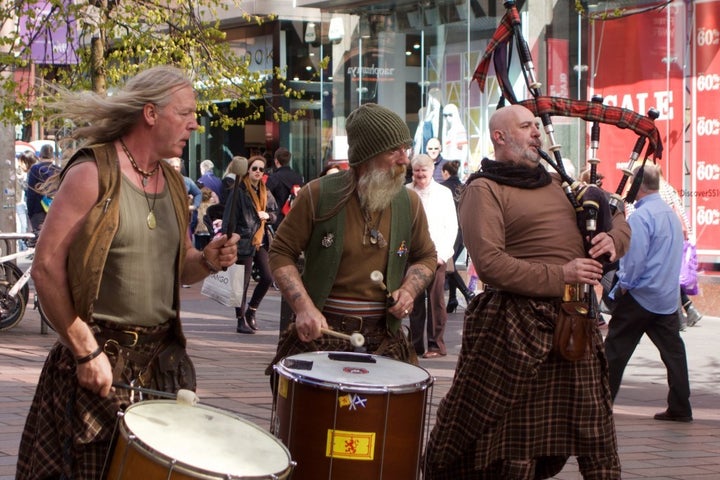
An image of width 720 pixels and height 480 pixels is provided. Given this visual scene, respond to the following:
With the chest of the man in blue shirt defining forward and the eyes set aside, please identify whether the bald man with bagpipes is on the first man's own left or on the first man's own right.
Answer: on the first man's own left

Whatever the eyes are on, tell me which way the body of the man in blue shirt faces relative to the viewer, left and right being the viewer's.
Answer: facing away from the viewer and to the left of the viewer

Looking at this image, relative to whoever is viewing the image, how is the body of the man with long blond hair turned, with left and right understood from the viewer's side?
facing the viewer and to the right of the viewer

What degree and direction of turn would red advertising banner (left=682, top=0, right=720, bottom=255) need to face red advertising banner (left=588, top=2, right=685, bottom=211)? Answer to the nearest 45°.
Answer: approximately 135° to its right

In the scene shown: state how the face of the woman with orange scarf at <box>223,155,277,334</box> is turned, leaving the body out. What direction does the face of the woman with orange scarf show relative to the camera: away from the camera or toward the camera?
toward the camera

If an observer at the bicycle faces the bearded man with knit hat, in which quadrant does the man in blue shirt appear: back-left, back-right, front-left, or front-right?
front-left

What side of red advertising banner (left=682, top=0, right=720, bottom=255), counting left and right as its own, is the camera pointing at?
front

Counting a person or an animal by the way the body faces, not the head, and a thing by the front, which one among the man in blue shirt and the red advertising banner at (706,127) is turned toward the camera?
the red advertising banner

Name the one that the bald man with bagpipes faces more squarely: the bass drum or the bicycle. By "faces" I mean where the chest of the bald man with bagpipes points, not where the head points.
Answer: the bass drum

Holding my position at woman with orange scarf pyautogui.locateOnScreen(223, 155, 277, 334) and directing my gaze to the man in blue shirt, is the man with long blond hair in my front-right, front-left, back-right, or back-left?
front-right

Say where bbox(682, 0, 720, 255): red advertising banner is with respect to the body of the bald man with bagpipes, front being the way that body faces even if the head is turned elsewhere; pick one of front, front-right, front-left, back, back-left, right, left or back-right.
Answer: back-left

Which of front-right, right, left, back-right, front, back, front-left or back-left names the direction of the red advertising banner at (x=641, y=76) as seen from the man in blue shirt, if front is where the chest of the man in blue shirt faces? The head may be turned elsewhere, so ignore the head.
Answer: front-right

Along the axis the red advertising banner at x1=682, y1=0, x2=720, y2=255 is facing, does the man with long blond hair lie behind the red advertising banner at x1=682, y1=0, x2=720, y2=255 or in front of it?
in front

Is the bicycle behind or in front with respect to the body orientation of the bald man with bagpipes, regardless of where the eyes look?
behind

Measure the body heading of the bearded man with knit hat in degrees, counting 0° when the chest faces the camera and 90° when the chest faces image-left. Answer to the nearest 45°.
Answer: approximately 315°
